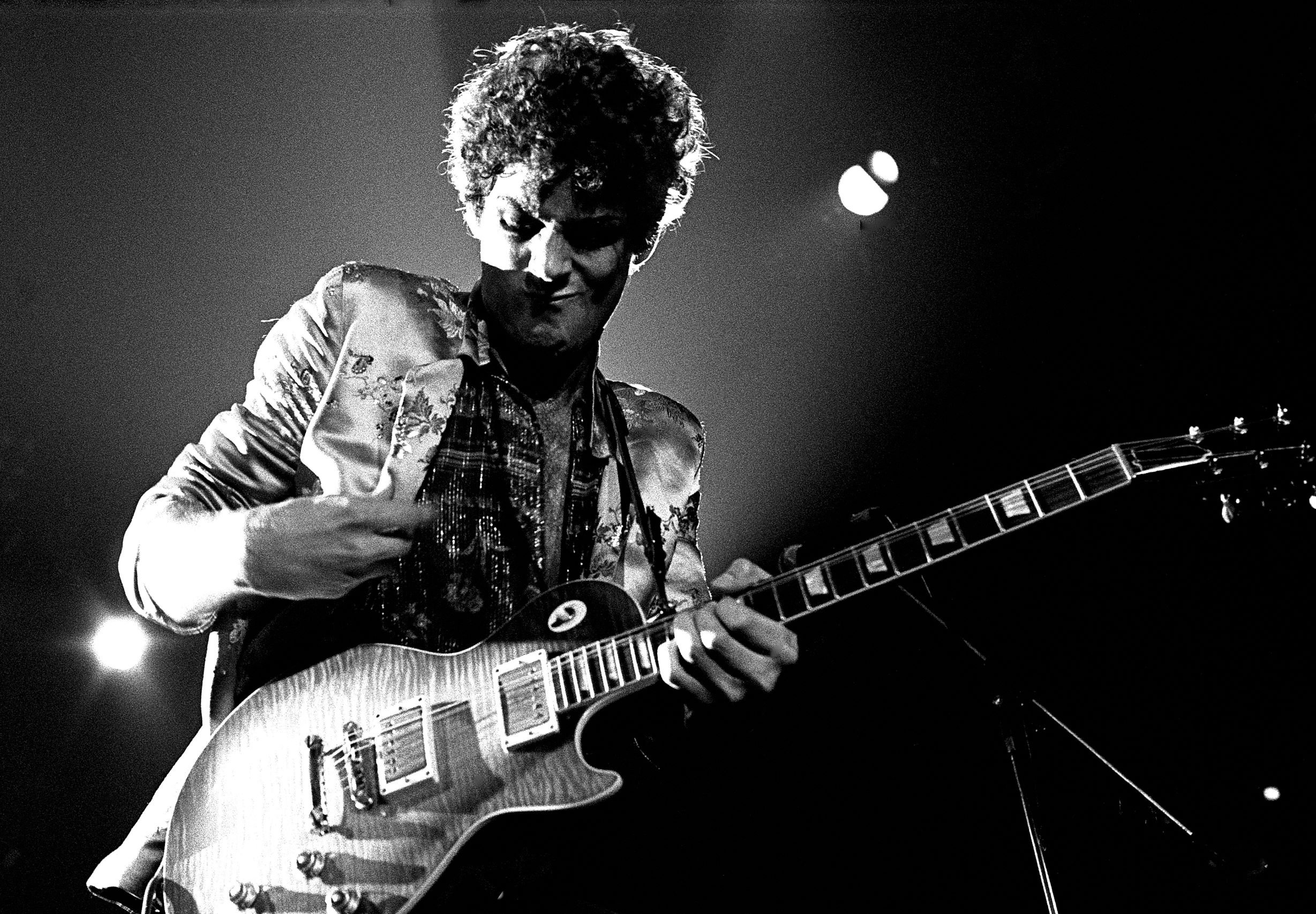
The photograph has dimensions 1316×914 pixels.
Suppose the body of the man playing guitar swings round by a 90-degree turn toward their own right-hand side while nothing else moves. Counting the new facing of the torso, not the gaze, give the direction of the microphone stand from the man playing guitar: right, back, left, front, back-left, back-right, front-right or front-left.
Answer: back

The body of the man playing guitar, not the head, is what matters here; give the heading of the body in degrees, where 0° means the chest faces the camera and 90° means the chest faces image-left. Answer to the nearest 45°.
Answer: approximately 0°
